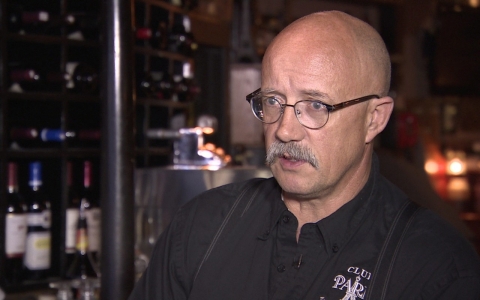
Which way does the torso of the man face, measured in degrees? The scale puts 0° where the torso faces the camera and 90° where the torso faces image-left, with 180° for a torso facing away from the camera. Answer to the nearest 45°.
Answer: approximately 45°

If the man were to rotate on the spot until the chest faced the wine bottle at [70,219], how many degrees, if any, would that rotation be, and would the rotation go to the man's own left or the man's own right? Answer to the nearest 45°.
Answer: approximately 90° to the man's own right

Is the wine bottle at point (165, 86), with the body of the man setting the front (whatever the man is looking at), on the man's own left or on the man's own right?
on the man's own right

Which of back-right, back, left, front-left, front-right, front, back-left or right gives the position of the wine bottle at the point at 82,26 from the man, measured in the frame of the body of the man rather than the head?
right

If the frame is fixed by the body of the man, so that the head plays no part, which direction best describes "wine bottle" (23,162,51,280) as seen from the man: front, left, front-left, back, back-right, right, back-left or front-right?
right

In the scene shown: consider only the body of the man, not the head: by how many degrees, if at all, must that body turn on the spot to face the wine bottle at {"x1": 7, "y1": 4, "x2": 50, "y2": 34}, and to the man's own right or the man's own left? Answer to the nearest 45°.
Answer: approximately 90° to the man's own right

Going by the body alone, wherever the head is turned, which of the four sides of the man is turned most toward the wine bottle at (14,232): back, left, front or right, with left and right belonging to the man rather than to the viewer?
right

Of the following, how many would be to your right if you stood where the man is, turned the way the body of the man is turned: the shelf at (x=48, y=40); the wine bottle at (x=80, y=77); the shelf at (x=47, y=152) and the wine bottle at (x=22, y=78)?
4

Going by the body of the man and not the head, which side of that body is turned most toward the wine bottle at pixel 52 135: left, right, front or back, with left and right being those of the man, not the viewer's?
right

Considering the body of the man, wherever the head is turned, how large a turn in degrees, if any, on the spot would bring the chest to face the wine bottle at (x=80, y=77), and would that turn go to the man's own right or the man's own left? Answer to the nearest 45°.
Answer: approximately 90° to the man's own right

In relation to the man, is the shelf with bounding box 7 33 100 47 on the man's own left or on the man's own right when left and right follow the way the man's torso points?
on the man's own right

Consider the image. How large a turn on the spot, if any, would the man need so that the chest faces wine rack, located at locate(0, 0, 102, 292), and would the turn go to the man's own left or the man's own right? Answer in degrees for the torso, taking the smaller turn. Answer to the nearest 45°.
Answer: approximately 90° to the man's own right
